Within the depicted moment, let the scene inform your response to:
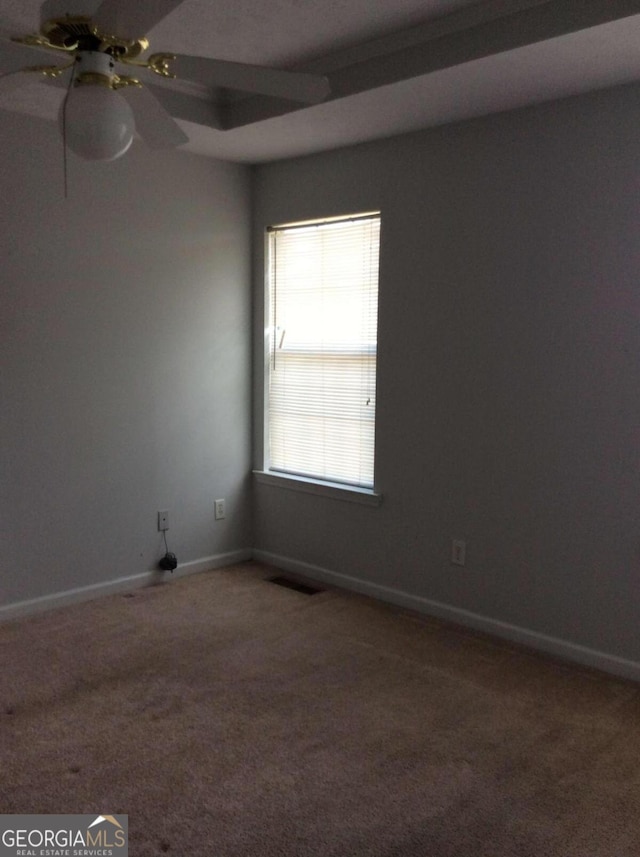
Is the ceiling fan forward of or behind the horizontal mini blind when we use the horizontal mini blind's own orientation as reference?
forward

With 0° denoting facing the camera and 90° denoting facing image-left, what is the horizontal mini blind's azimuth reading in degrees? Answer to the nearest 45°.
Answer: approximately 45°
